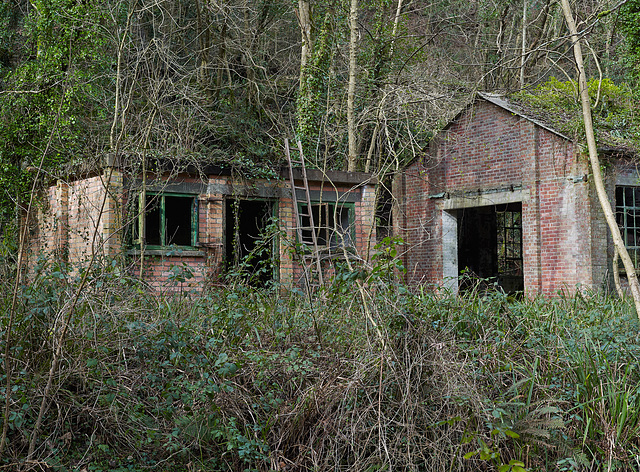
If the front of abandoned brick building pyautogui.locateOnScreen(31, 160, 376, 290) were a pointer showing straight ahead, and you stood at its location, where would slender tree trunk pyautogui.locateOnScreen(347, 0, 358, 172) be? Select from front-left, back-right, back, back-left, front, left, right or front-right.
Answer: back-left

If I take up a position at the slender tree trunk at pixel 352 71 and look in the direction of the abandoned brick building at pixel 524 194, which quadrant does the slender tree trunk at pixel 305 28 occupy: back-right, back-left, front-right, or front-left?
back-left

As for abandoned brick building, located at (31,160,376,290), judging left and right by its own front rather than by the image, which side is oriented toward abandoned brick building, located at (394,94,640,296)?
left

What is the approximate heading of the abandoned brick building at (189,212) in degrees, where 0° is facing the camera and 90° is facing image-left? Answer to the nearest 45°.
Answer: approximately 0°
